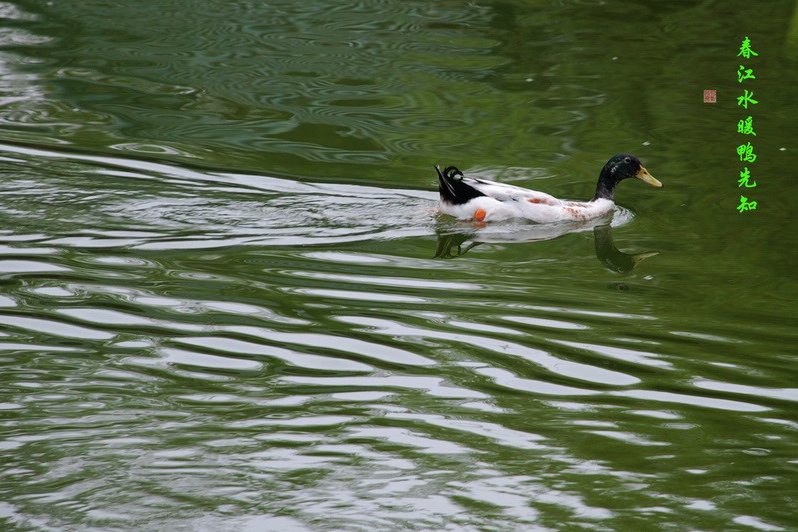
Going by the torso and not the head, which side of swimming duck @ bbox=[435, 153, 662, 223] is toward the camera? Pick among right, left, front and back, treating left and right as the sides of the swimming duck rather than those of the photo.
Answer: right
